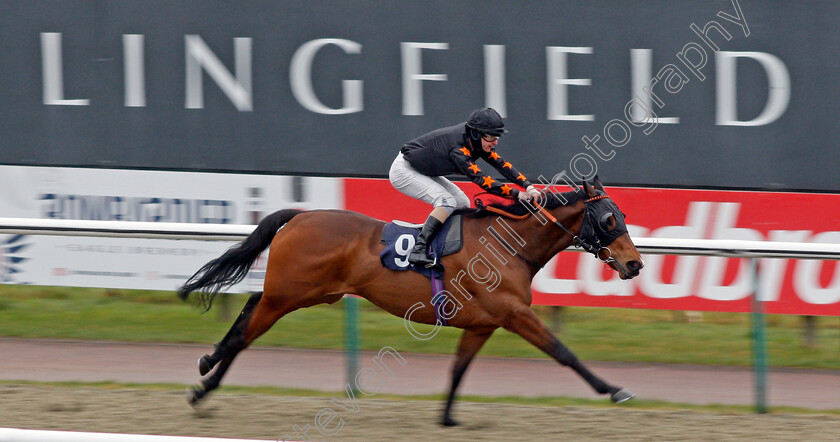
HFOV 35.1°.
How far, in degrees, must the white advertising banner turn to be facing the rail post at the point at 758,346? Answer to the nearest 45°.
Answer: approximately 45° to its left

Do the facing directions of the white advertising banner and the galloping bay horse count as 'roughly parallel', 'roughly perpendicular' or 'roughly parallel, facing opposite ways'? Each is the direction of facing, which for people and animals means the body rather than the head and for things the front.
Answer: roughly perpendicular

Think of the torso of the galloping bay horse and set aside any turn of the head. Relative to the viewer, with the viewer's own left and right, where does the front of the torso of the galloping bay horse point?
facing to the right of the viewer

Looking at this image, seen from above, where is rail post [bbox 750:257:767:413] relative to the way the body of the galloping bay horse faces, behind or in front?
in front

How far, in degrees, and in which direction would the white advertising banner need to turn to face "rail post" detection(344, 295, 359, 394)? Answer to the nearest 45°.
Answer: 0° — it already faces it

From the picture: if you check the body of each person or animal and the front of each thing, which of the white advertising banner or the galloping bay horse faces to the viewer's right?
the galloping bay horse

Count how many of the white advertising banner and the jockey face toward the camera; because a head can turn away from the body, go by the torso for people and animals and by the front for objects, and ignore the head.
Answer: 1

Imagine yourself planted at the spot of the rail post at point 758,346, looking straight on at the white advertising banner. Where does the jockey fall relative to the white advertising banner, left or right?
left

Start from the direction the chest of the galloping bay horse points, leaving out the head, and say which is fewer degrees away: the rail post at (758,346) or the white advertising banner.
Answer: the rail post

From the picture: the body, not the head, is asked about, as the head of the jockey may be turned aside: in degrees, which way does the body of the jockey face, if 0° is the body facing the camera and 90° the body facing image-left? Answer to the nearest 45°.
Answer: approximately 270°

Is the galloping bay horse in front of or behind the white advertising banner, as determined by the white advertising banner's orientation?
in front
